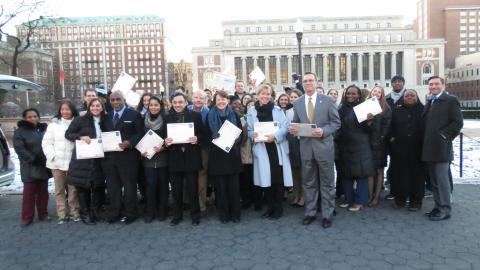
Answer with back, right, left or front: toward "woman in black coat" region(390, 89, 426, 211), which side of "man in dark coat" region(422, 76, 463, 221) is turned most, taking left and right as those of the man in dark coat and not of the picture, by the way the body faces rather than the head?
right

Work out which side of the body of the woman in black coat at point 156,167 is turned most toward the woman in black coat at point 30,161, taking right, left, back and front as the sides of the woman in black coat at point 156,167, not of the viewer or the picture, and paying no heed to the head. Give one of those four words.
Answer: right

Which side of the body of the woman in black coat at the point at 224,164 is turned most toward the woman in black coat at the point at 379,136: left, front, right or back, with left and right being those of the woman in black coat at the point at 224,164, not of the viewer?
left

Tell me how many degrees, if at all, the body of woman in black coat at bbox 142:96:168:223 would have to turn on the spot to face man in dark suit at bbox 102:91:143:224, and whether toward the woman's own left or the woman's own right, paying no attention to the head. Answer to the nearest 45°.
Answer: approximately 90° to the woman's own right

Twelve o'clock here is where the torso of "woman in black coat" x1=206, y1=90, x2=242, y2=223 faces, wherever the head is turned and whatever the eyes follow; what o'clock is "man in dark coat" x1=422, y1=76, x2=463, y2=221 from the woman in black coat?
The man in dark coat is roughly at 9 o'clock from the woman in black coat.

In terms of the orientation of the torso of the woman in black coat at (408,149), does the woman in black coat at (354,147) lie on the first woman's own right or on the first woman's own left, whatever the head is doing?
on the first woman's own right
